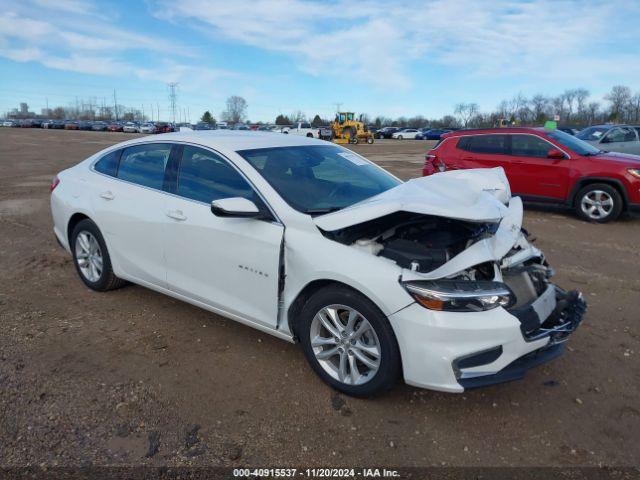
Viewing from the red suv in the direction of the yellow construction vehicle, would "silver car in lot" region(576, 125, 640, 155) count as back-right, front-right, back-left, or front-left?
front-right

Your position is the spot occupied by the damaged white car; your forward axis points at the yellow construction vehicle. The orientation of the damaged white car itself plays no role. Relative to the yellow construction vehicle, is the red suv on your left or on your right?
right

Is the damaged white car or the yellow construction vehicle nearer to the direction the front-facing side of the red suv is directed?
the damaged white car

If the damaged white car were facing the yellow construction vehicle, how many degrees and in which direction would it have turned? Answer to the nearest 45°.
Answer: approximately 135° to its left

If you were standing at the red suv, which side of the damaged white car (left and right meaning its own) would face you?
left

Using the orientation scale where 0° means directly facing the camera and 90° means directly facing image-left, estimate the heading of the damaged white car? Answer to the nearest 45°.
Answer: approximately 315°

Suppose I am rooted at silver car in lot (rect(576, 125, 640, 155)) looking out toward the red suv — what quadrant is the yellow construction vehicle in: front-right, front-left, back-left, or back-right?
back-right

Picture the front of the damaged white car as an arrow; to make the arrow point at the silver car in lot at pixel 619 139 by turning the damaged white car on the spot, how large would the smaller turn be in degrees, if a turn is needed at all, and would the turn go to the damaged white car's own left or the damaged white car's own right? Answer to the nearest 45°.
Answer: approximately 90° to the damaged white car's own left

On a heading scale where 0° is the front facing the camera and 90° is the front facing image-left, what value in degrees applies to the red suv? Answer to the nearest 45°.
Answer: approximately 315°

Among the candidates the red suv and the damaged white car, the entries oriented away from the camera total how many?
0

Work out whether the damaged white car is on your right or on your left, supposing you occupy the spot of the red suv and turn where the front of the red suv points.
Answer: on your right

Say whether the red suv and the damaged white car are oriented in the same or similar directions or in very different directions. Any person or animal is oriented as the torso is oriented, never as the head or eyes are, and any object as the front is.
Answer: same or similar directions

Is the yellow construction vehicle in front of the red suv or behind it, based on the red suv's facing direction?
behind

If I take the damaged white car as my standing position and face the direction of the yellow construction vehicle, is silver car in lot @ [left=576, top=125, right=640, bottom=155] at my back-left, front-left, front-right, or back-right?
front-right
